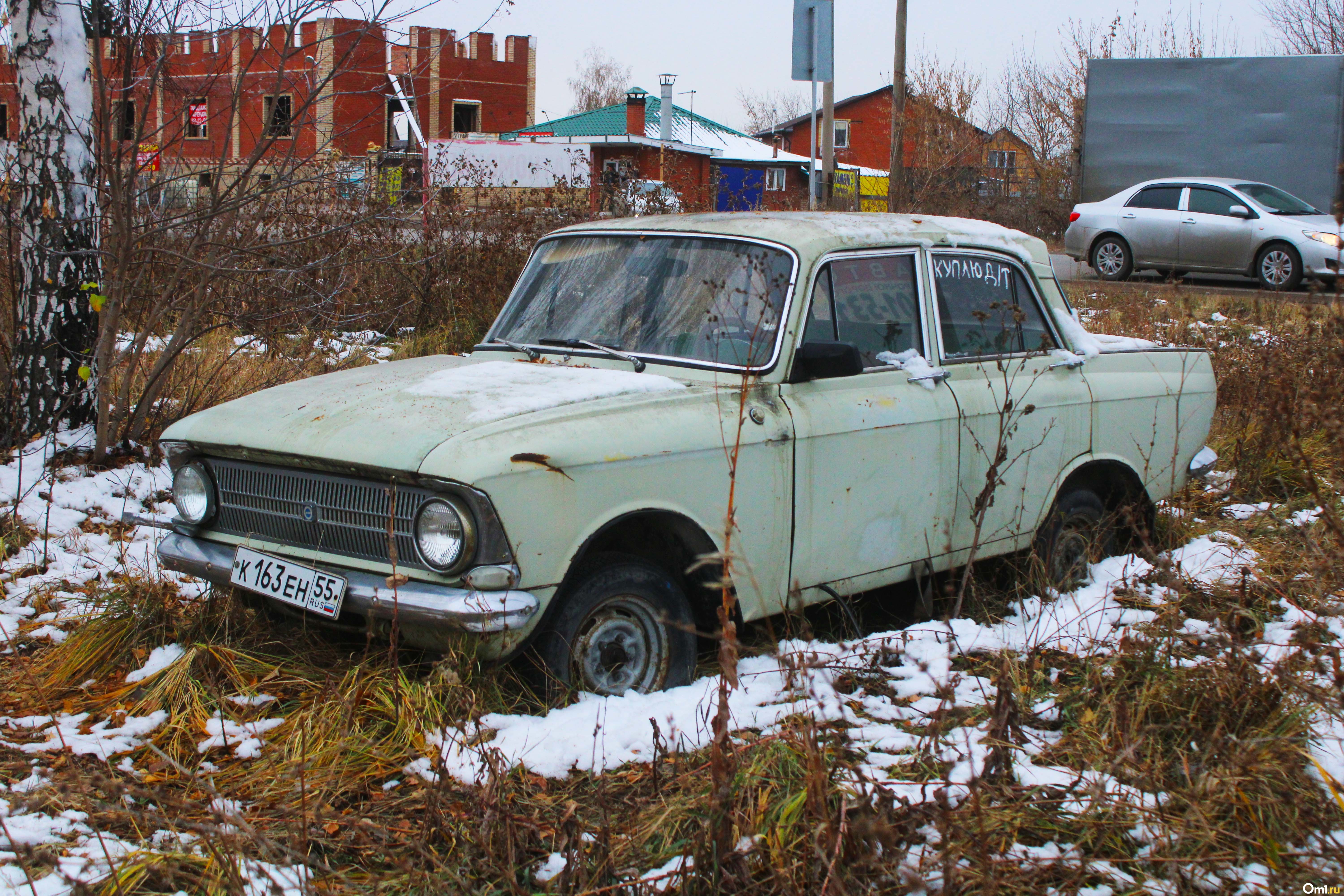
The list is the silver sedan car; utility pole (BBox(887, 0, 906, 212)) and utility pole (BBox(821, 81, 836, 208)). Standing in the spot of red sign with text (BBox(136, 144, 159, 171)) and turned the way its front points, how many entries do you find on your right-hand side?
0

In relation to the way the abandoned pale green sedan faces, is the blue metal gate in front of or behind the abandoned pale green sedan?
behind

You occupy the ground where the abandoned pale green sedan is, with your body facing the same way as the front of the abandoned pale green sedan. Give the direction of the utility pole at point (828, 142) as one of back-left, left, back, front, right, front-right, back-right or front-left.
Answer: back-right

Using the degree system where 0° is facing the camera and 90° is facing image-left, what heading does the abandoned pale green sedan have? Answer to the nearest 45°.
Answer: approximately 45°

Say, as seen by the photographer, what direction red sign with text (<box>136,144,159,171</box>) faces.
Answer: facing the viewer

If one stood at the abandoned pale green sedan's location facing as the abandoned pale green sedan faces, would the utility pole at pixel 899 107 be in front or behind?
behind

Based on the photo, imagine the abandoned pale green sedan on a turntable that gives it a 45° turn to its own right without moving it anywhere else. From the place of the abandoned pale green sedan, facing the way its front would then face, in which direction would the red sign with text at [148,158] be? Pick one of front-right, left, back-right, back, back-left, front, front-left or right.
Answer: front-right
